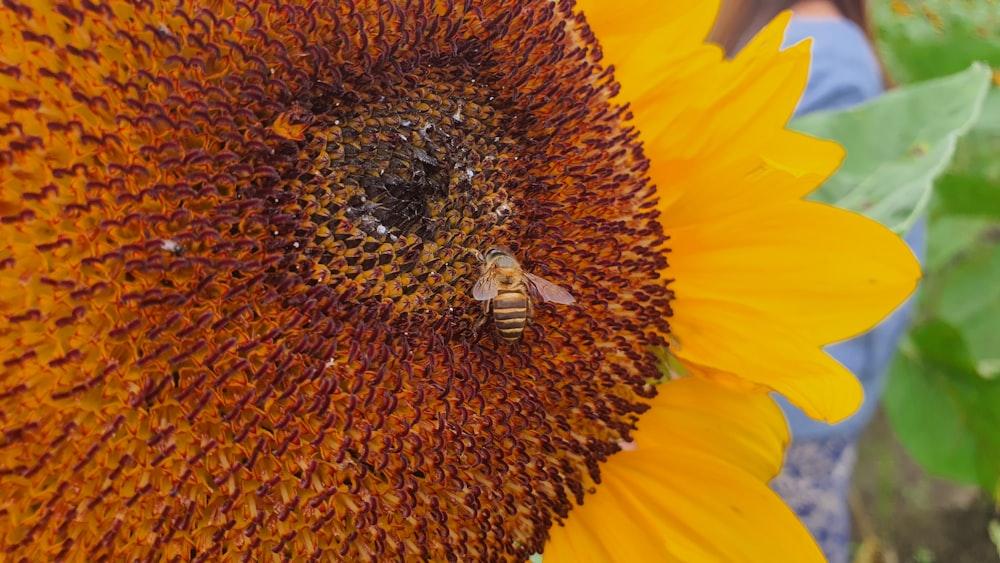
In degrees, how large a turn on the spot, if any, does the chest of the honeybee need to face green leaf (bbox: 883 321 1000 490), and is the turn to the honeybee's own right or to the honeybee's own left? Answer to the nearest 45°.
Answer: approximately 45° to the honeybee's own right

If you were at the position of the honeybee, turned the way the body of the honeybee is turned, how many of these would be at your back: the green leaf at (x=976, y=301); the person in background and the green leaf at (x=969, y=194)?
0

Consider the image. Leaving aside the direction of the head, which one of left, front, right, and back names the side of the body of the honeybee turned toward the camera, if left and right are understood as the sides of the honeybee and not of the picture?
back
